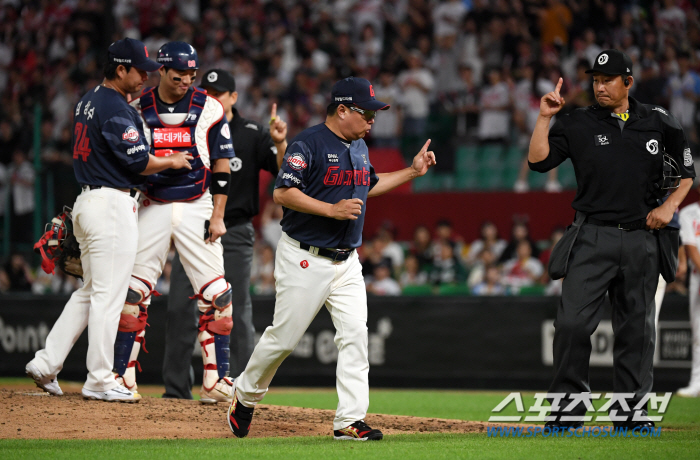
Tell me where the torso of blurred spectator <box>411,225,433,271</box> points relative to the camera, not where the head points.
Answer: toward the camera

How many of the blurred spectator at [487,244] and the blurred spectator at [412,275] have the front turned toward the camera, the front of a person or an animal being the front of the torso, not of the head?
2

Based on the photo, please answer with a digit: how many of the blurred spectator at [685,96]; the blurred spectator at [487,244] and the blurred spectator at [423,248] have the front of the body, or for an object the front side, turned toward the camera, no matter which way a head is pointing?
3

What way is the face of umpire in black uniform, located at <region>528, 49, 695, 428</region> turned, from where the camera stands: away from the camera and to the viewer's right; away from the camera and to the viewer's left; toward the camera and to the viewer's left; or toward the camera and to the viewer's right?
toward the camera and to the viewer's left

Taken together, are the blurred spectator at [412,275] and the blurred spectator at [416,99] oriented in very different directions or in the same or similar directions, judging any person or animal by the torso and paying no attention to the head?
same or similar directions

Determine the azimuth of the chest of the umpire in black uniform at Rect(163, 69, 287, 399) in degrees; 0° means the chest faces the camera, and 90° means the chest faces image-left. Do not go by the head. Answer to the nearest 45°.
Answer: approximately 45°

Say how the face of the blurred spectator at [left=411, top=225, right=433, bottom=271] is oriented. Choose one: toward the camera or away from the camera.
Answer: toward the camera

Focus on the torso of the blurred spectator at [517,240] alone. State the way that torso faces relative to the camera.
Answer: toward the camera

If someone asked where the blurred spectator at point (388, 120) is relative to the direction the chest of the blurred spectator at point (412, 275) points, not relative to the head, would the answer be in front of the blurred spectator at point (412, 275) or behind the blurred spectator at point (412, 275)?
behind

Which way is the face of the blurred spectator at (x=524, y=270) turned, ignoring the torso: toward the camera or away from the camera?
toward the camera

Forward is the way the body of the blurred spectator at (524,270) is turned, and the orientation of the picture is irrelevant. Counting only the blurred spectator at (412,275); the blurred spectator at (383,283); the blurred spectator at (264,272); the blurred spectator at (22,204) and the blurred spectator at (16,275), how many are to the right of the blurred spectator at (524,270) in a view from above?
5

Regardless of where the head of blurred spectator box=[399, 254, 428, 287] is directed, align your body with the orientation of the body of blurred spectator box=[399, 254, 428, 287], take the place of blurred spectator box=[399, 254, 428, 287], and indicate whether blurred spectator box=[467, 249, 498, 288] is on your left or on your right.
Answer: on your left

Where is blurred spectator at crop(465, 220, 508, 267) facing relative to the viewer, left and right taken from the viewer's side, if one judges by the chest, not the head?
facing the viewer

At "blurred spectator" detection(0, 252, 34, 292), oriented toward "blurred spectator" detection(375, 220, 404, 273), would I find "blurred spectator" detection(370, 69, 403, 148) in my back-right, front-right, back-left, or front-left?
front-left
